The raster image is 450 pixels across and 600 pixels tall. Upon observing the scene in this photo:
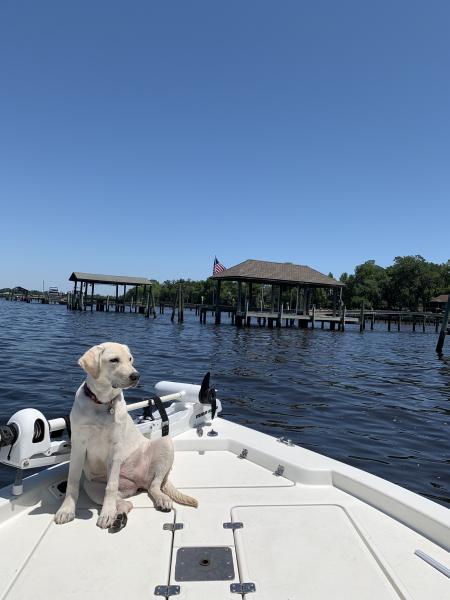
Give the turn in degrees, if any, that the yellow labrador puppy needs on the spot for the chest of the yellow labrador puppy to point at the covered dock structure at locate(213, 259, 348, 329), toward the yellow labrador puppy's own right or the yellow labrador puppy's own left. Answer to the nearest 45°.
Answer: approximately 180°

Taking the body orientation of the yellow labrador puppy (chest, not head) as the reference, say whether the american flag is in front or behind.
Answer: behind

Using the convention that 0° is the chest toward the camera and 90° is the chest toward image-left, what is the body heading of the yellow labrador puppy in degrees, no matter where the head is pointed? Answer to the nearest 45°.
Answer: approximately 0°

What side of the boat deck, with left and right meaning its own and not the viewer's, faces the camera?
back
